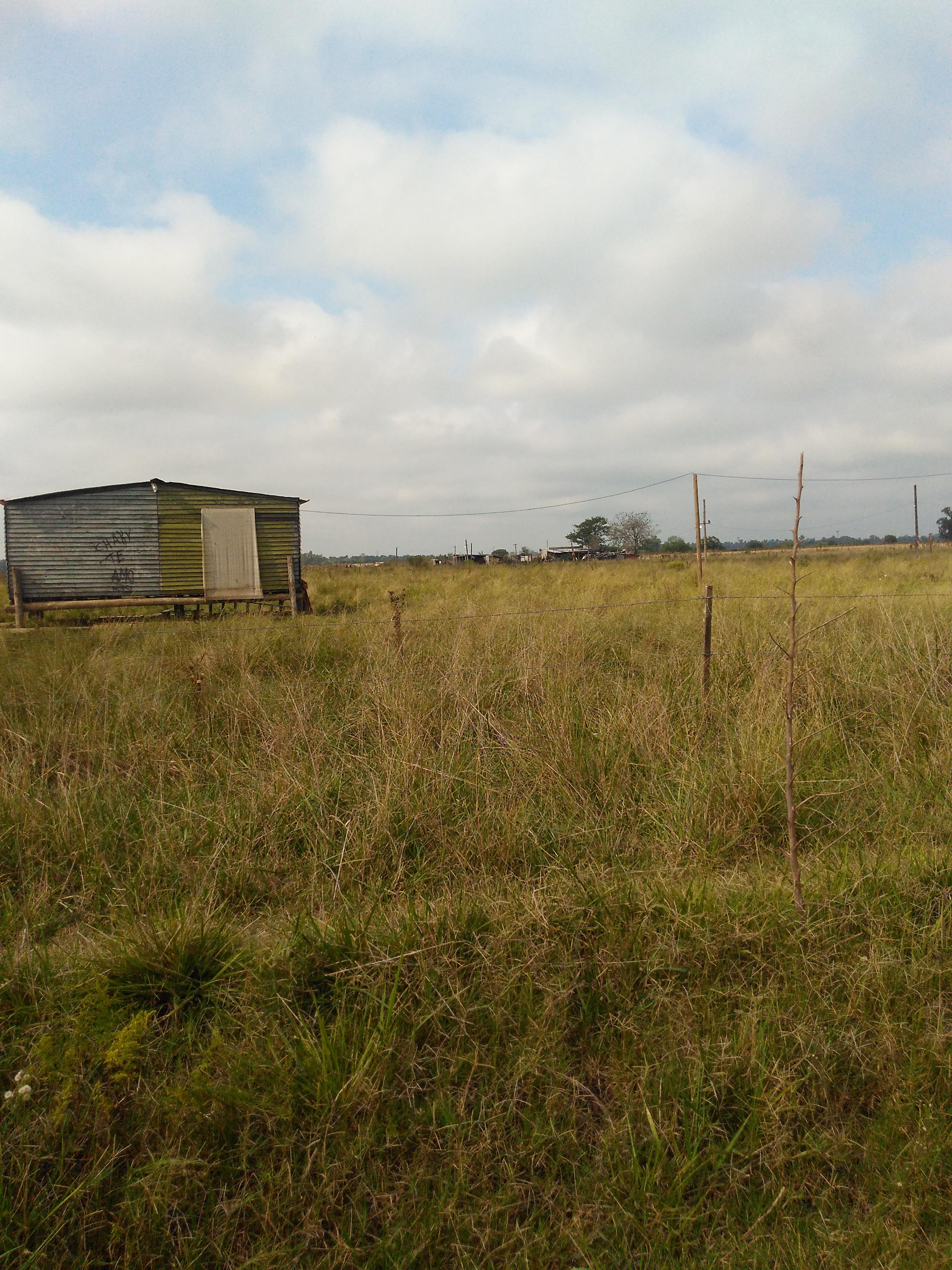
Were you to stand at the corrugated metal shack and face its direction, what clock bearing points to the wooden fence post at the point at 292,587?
The wooden fence post is roughly at 10 o'clock from the corrugated metal shack.

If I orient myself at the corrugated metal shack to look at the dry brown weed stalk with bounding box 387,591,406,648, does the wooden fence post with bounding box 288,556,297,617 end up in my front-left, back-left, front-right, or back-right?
front-left

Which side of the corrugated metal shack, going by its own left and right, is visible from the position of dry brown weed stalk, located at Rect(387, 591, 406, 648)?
front

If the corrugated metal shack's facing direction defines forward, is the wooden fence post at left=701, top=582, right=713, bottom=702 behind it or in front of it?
in front

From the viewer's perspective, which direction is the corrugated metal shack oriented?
toward the camera

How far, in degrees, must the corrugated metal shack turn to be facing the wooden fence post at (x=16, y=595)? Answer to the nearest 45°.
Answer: approximately 90° to its right
